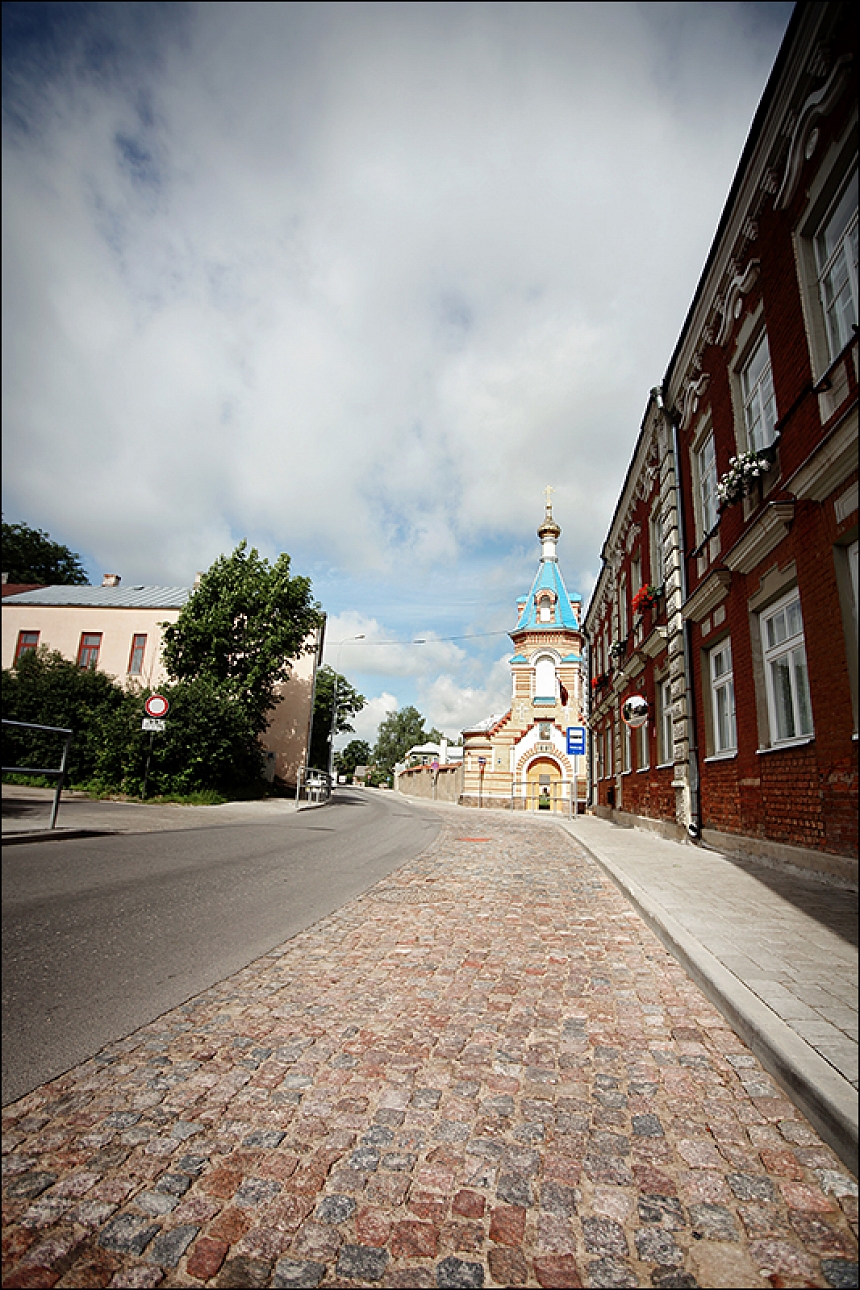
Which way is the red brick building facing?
to the viewer's left

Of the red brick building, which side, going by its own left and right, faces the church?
right

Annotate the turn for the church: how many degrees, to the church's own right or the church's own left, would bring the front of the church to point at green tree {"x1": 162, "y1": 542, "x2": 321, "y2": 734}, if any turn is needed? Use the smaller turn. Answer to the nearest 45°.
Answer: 0° — it already faces it

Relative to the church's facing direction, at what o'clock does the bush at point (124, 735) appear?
The bush is roughly at 12 o'clock from the church.

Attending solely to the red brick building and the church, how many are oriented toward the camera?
1

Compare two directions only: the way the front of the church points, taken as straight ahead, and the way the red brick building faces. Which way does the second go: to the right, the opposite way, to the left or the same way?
to the right
